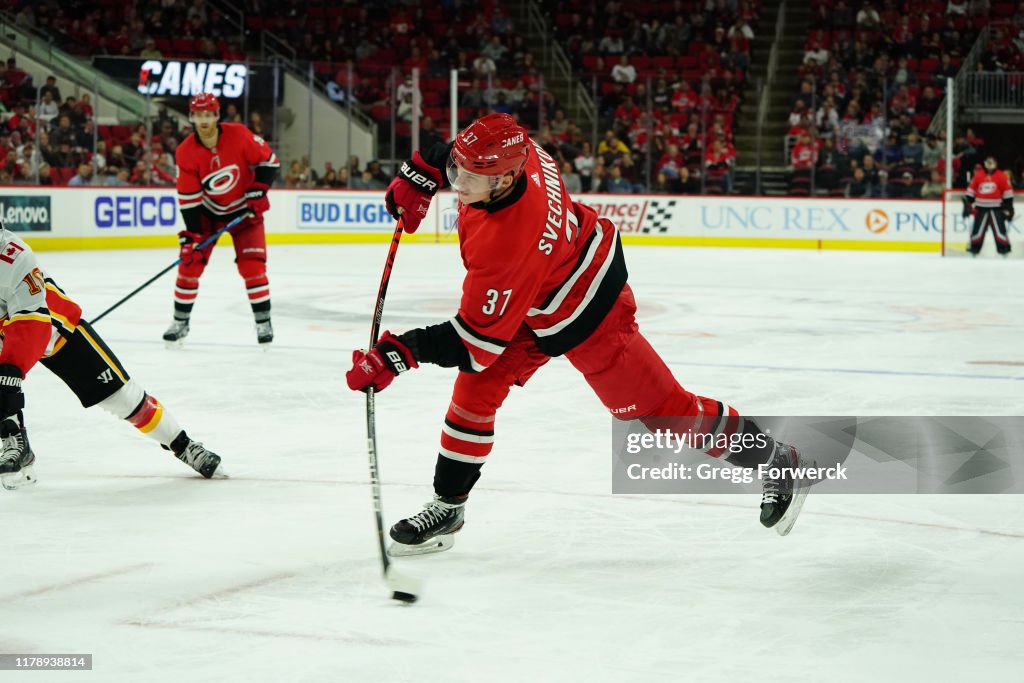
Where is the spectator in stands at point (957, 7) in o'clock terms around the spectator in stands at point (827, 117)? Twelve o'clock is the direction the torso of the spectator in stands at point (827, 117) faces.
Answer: the spectator in stands at point (957, 7) is roughly at 7 o'clock from the spectator in stands at point (827, 117).

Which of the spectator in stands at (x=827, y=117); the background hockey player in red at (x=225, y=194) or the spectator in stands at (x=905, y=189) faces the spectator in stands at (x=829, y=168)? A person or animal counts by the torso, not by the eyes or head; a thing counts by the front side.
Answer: the spectator in stands at (x=827, y=117)

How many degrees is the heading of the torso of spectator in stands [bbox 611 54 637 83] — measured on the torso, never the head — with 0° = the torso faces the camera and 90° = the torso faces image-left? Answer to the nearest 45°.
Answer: approximately 0°

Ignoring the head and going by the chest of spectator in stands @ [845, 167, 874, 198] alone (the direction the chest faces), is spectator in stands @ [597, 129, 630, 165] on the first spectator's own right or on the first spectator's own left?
on the first spectator's own right

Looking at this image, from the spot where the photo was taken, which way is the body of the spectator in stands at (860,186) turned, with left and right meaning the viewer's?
facing the viewer

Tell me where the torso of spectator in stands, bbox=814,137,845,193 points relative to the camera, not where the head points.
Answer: toward the camera

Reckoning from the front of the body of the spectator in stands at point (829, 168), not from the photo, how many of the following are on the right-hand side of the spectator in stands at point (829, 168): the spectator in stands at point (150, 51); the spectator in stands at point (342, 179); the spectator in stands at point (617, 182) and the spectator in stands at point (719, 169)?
4

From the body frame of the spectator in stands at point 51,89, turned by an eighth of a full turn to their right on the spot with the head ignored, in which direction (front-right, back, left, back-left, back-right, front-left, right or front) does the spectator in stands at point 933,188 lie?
back-left

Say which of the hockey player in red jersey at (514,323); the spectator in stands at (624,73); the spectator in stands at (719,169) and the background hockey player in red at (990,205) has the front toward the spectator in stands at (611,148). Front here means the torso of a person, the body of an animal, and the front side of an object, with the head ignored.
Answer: the spectator in stands at (624,73)

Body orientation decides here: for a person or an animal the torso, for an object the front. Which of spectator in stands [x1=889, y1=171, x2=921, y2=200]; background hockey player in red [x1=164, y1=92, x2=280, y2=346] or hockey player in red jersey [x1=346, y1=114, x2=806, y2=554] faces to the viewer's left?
the hockey player in red jersey

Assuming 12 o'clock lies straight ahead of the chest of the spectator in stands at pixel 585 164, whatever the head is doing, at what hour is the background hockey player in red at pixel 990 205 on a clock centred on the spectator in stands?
The background hockey player in red is roughly at 10 o'clock from the spectator in stands.

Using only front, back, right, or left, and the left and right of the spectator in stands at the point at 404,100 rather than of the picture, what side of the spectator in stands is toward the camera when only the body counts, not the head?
front

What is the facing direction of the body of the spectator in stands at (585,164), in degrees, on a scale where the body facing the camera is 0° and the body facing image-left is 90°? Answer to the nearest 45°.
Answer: approximately 0°

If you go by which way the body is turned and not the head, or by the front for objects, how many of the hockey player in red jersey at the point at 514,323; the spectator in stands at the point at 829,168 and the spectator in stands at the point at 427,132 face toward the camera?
2
